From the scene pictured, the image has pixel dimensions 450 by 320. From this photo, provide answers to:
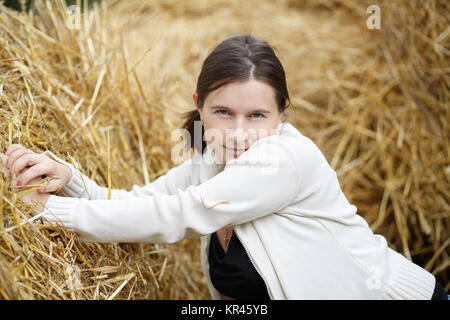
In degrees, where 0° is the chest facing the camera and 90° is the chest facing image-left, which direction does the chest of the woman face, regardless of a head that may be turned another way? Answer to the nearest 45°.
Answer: approximately 45°
